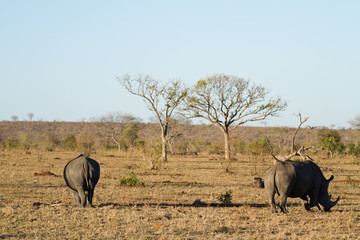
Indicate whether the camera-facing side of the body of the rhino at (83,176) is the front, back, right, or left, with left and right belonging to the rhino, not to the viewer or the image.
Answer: back

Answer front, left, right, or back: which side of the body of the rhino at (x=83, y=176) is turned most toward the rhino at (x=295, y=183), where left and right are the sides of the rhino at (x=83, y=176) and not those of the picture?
right
